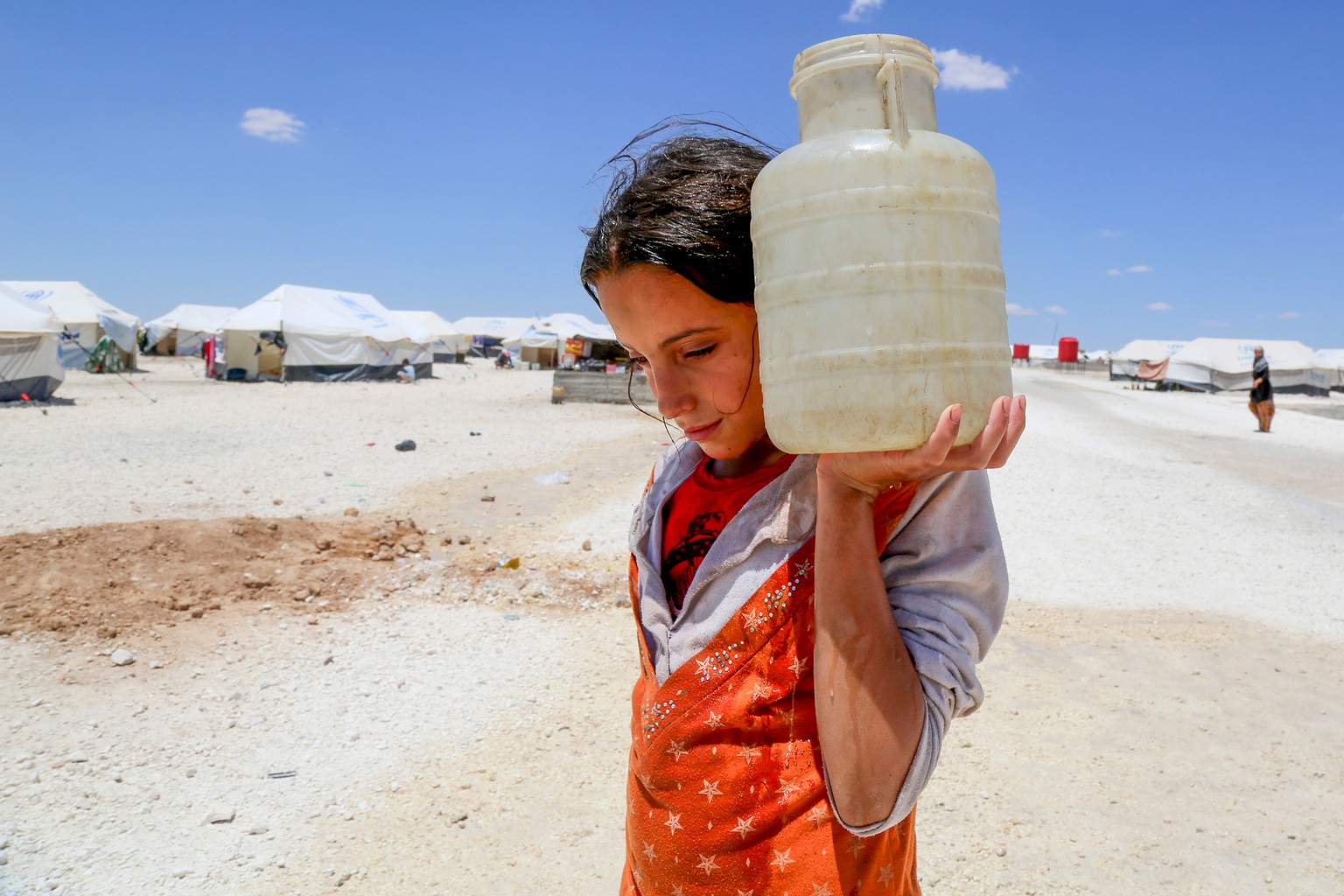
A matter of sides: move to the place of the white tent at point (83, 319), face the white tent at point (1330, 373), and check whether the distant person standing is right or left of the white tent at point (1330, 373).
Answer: right

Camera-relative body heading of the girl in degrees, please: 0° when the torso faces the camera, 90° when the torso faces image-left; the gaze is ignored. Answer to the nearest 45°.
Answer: approximately 45°

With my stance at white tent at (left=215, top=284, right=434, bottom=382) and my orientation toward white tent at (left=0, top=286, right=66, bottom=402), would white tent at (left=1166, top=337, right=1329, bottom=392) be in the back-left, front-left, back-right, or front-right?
back-left

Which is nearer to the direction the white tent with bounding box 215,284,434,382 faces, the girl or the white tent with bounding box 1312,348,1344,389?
the girl

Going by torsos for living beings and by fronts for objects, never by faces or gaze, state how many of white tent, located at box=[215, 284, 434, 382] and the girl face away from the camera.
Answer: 0

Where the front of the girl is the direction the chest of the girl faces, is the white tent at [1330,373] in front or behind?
behind

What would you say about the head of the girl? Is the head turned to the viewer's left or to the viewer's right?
to the viewer's left

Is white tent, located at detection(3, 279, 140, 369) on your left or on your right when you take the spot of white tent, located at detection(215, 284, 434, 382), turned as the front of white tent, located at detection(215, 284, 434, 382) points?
on your right

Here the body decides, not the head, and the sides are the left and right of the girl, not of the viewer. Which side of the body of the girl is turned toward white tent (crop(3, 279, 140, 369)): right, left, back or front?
right

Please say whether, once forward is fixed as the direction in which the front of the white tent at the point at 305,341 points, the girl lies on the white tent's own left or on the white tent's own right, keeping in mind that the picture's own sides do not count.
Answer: on the white tent's own left

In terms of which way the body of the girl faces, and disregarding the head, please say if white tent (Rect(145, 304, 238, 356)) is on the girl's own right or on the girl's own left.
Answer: on the girl's own right

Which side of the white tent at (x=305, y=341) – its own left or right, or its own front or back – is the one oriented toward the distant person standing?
left

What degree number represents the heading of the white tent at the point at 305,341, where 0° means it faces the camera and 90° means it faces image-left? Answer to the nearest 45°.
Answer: approximately 45°

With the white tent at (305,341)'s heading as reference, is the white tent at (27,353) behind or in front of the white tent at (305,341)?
in front

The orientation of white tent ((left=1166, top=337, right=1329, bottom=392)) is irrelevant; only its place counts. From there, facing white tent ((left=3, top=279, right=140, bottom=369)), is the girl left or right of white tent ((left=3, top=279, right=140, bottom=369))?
left
